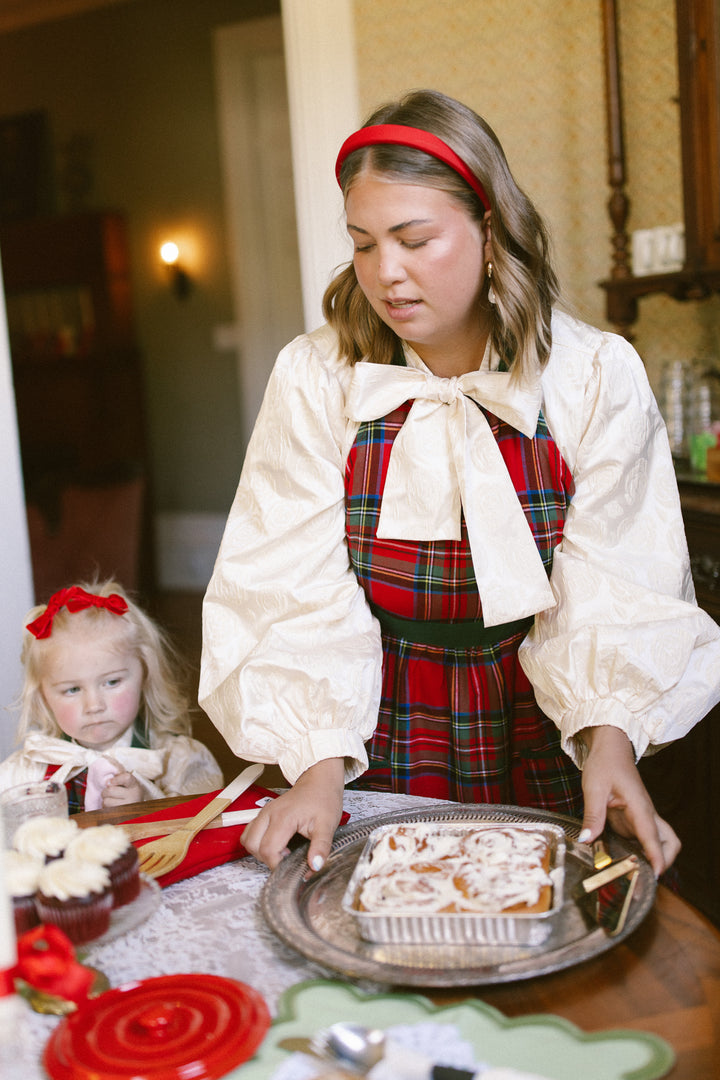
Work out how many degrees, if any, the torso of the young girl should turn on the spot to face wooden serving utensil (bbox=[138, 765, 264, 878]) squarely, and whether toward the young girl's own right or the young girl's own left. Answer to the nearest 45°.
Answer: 0° — they already face it

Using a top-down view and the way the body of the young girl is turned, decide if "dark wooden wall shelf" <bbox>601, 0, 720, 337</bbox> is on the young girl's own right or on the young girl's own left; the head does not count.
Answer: on the young girl's own left

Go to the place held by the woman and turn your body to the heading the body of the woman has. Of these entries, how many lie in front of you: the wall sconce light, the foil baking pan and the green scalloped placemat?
2

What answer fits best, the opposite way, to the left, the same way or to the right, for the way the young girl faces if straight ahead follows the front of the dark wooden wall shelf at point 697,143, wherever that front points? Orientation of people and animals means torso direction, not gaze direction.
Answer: the same way

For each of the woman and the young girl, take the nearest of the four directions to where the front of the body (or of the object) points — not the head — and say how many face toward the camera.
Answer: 2

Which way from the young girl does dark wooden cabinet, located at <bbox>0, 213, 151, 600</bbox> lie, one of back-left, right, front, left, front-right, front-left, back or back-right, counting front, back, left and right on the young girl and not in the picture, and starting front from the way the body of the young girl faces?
back

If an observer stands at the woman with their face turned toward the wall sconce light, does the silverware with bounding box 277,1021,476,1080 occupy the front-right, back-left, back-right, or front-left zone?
back-left

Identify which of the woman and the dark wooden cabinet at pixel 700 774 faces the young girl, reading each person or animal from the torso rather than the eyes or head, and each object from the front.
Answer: the dark wooden cabinet
